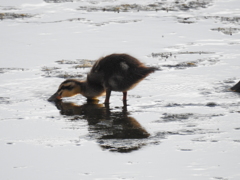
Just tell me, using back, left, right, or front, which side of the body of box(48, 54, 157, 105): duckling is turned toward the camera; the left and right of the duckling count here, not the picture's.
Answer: left
